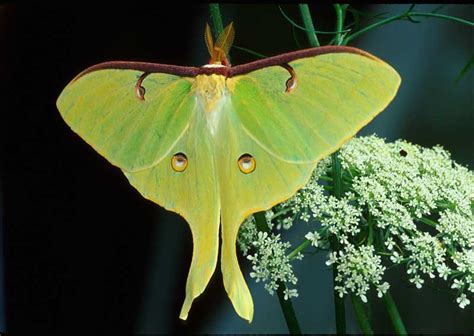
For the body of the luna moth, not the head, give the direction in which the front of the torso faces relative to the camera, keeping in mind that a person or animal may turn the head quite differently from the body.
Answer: away from the camera
